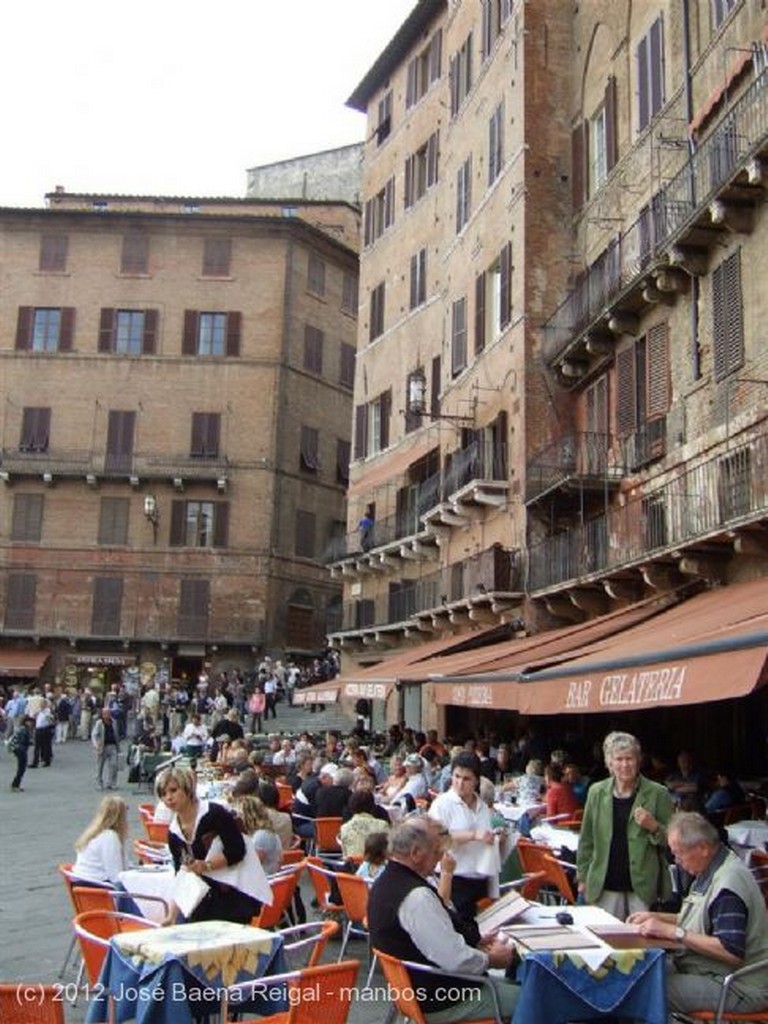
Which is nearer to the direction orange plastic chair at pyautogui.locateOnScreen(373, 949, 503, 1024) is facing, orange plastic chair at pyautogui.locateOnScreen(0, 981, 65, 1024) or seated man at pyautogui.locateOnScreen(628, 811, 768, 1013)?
the seated man

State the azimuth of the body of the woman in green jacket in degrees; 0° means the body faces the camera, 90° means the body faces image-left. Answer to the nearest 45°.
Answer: approximately 0°

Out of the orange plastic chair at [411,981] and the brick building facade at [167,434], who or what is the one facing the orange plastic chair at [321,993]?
the brick building facade

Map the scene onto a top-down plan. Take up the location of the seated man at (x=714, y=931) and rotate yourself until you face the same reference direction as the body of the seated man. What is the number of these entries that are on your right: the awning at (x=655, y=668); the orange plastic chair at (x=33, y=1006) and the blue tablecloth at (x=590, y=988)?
1

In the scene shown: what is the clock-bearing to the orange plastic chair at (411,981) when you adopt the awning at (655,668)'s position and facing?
The orange plastic chair is roughly at 11 o'clock from the awning.

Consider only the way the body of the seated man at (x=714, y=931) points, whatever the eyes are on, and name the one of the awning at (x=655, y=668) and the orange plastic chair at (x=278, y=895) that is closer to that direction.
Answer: the orange plastic chair

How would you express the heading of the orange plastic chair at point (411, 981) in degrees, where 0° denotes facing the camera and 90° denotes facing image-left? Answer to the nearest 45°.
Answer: approximately 270°

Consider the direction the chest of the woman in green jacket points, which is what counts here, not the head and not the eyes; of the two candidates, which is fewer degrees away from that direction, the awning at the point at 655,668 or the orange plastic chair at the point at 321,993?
the orange plastic chair
